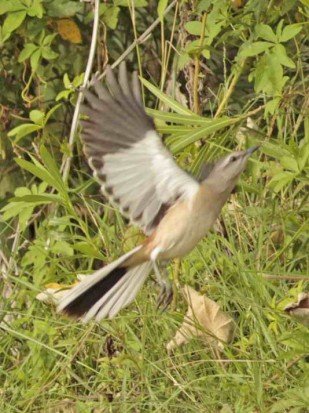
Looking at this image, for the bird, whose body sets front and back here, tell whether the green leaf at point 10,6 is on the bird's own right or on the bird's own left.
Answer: on the bird's own left

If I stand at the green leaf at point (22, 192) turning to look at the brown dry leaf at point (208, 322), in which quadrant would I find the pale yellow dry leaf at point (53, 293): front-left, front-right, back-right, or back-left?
front-right

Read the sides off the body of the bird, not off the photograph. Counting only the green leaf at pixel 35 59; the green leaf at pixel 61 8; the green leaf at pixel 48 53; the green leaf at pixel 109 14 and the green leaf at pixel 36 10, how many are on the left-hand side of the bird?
5

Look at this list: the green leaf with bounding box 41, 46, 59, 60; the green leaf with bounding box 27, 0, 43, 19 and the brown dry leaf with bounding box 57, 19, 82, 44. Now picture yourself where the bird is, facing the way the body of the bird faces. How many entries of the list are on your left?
3

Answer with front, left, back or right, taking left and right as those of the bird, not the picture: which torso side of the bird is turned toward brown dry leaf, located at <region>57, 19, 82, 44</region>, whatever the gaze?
left

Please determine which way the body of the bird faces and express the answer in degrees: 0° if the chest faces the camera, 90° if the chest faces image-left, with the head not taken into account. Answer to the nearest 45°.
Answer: approximately 270°
